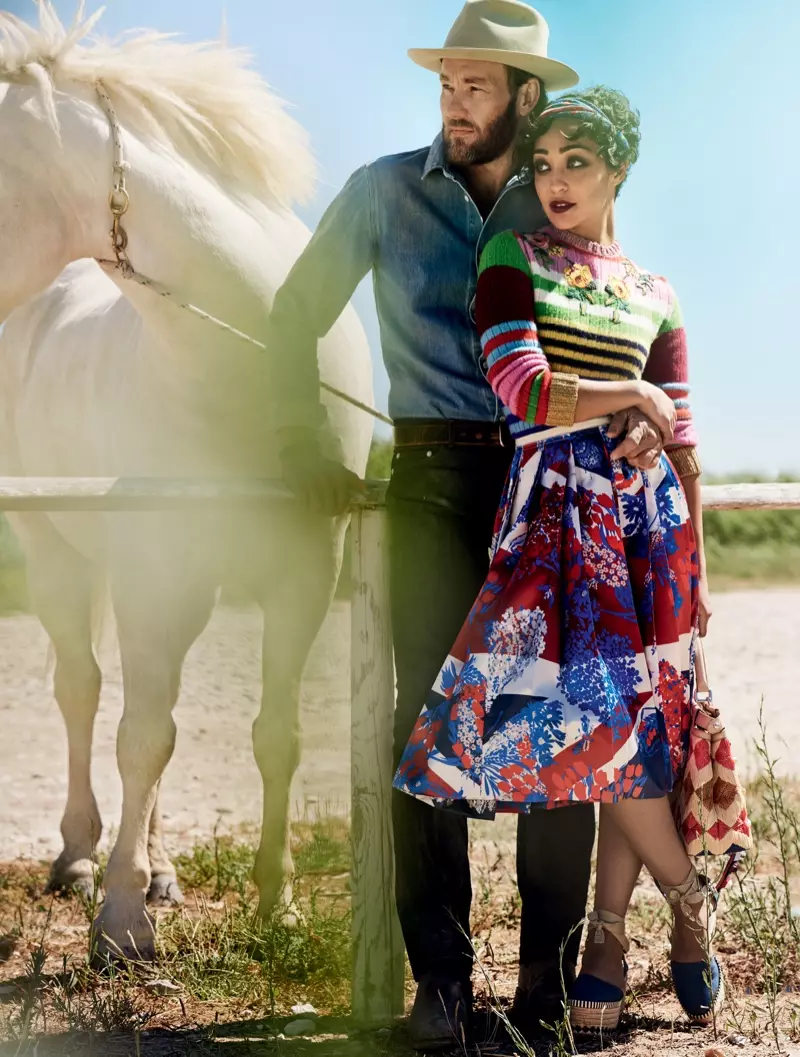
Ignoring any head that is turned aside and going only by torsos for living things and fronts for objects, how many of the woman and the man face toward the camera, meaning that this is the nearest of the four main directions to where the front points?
2

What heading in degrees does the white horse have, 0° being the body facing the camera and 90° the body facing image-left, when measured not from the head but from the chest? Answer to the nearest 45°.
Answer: approximately 45°

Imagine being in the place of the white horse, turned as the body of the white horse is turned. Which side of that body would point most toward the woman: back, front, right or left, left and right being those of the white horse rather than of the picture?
left

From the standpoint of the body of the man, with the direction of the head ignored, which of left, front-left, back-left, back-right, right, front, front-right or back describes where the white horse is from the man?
back-right
